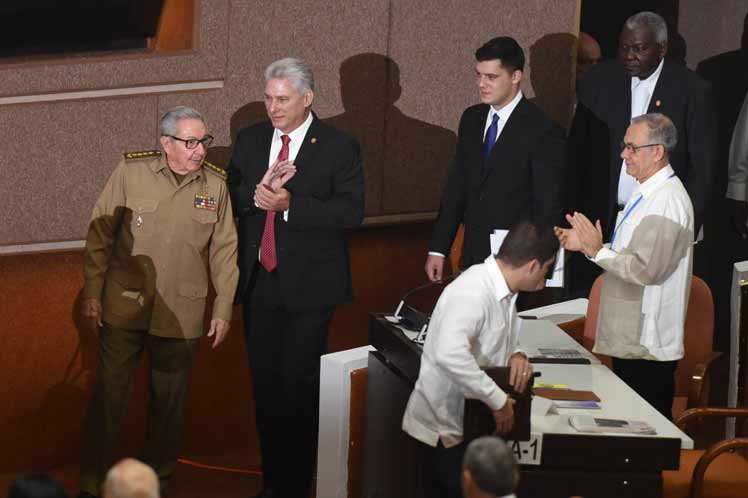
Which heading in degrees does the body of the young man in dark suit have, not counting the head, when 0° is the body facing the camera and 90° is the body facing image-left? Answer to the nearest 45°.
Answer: approximately 45°

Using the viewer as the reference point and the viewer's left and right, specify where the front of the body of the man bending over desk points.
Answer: facing to the right of the viewer

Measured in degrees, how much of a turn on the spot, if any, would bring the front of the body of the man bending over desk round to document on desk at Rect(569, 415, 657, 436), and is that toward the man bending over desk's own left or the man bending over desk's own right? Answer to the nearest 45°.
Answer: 0° — they already face it

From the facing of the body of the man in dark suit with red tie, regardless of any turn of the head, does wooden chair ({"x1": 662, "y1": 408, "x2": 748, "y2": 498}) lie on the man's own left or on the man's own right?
on the man's own left

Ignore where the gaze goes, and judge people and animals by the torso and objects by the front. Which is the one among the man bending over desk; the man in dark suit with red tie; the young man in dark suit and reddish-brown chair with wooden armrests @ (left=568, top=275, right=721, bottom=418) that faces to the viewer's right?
the man bending over desk

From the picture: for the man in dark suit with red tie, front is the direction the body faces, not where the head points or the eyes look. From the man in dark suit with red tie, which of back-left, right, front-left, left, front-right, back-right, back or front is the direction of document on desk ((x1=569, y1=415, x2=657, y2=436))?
left

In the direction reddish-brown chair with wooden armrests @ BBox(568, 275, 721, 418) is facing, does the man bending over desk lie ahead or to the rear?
ahead

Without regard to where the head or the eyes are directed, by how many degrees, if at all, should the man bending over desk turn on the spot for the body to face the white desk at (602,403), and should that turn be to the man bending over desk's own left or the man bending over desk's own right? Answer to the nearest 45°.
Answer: approximately 45° to the man bending over desk's own left

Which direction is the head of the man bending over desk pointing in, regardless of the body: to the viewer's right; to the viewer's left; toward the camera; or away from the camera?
to the viewer's right

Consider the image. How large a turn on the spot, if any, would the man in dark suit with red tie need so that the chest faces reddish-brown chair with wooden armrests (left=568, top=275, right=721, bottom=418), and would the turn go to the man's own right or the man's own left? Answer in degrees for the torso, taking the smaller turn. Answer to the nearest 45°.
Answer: approximately 135° to the man's own left

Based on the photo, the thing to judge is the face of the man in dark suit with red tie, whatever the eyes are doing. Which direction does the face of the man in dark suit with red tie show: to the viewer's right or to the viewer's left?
to the viewer's left
